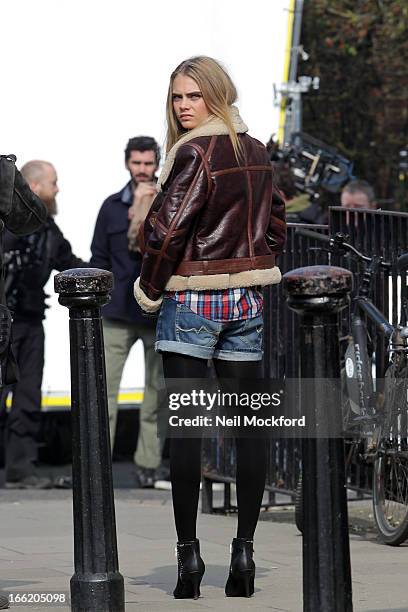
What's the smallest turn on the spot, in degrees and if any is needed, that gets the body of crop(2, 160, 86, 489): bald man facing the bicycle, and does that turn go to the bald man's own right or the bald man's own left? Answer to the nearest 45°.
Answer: approximately 45° to the bald man's own right

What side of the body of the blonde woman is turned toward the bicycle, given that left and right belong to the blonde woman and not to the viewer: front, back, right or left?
right

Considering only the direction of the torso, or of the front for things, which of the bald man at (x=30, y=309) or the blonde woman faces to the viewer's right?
the bald man

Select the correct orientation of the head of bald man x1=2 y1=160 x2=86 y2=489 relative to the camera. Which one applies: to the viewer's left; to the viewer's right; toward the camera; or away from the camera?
to the viewer's right

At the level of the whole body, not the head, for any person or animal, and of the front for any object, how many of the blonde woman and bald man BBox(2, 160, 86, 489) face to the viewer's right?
1

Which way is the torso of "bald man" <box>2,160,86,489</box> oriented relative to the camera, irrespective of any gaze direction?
to the viewer's right

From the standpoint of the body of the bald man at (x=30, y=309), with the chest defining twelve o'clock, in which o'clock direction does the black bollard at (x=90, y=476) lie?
The black bollard is roughly at 3 o'clock from the bald man.

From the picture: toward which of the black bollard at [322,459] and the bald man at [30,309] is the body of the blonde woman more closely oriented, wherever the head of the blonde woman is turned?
the bald man

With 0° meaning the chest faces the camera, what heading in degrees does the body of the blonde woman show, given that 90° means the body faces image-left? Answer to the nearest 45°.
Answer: approximately 135°

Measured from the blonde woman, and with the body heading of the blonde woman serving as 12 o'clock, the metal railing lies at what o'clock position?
The metal railing is roughly at 2 o'clock from the blonde woman.

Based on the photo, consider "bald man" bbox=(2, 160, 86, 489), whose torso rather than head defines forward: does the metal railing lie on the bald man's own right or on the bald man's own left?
on the bald man's own right

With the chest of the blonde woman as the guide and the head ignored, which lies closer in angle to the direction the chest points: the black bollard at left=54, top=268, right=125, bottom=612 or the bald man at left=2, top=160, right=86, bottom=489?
the bald man
